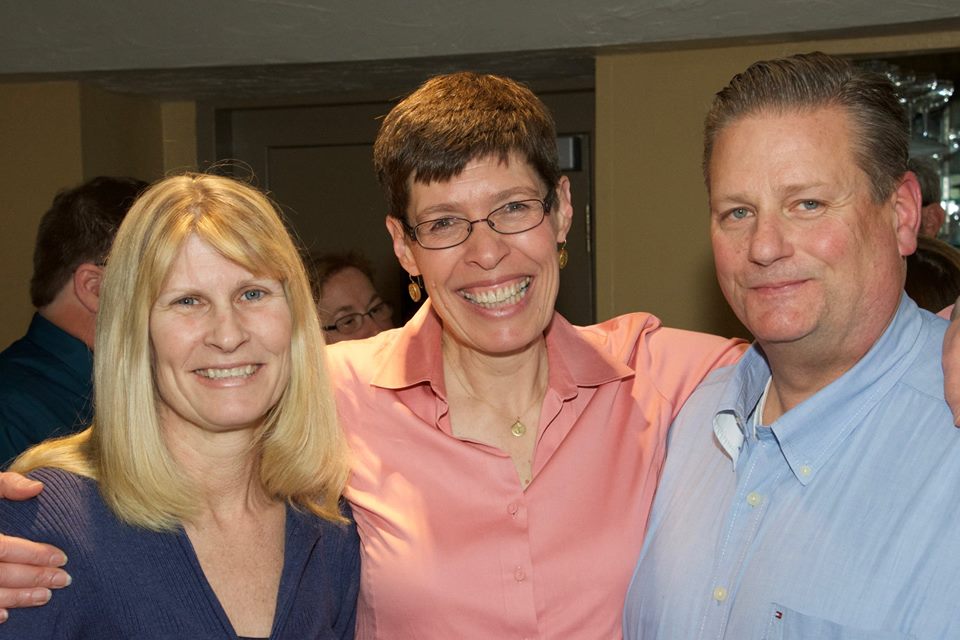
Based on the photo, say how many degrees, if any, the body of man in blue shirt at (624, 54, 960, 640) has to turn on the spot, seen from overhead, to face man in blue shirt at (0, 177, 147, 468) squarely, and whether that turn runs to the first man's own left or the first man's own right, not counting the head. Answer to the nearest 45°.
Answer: approximately 45° to the first man's own right

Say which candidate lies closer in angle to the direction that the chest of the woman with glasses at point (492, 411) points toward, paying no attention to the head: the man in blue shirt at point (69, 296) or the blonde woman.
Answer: the blonde woman

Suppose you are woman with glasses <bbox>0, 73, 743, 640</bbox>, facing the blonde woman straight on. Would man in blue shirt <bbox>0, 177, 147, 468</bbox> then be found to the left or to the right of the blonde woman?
right

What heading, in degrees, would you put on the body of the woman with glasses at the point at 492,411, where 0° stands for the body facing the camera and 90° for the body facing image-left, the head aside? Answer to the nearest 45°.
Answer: approximately 0°

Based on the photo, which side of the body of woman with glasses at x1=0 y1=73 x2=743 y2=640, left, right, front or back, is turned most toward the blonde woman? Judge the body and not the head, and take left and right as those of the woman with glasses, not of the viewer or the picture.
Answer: right

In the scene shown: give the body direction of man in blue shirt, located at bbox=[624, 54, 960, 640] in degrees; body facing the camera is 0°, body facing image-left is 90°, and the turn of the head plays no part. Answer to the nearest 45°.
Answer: approximately 45°
